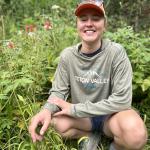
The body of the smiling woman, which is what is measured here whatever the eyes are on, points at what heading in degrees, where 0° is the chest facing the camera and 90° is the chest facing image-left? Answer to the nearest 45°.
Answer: approximately 0°
